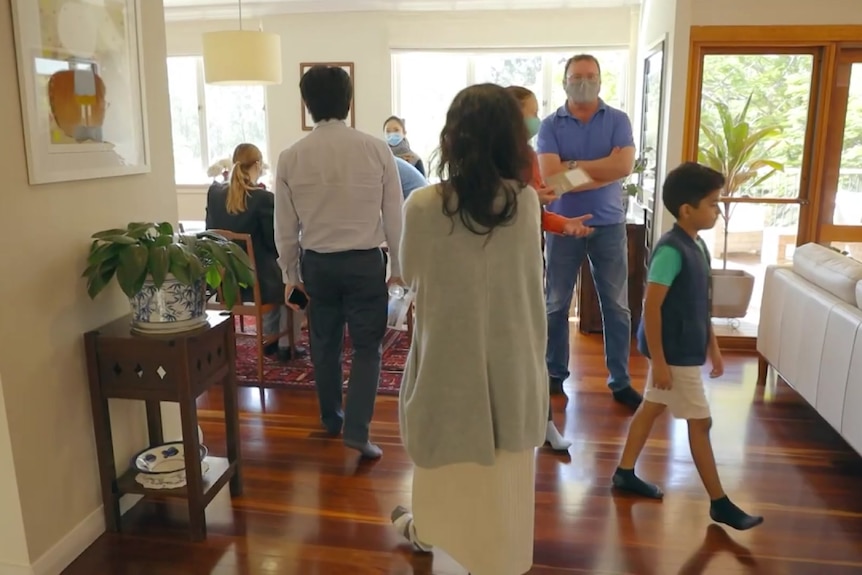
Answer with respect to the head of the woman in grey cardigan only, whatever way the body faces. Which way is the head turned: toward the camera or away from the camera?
away from the camera

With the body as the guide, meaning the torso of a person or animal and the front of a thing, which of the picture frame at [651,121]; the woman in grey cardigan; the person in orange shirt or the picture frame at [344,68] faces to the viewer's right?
the person in orange shirt

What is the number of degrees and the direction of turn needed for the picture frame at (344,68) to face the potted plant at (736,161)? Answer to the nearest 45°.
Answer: approximately 45° to its left

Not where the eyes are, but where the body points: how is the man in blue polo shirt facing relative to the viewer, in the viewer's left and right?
facing the viewer

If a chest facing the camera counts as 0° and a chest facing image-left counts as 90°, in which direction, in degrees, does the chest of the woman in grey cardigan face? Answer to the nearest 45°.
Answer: approximately 180°

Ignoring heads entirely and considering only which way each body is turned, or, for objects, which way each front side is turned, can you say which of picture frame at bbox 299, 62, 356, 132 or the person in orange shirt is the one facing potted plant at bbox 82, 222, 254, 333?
the picture frame

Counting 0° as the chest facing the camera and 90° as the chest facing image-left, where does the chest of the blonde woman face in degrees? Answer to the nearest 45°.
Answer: approximately 225°

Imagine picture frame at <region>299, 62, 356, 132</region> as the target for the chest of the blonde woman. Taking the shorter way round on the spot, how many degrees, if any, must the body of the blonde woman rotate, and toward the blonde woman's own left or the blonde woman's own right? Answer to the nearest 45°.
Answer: approximately 45° to the blonde woman's own left

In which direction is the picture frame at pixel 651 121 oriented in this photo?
to the viewer's left

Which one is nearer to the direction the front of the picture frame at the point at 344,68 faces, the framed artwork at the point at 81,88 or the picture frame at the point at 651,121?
the framed artwork

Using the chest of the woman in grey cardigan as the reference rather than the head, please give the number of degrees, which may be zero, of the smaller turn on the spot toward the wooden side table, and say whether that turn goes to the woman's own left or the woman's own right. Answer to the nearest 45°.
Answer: approximately 45° to the woman's own left

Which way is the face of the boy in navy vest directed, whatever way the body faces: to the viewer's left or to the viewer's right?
to the viewer's right

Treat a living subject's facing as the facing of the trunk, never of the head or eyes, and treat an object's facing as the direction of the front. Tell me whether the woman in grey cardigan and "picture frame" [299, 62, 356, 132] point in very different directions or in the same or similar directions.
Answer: very different directions

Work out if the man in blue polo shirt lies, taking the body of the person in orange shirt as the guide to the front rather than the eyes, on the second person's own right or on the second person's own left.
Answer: on the second person's own left

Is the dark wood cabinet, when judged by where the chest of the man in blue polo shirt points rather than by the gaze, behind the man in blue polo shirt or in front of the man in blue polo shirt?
behind
